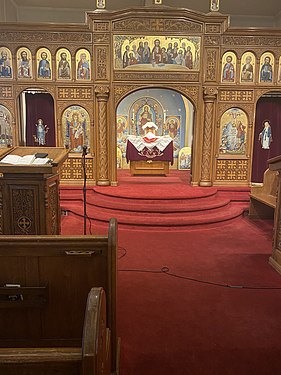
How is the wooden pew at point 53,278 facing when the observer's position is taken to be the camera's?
facing away from the viewer

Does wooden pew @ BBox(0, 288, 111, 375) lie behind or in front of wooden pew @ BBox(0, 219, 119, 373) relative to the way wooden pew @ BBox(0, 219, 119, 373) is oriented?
behind

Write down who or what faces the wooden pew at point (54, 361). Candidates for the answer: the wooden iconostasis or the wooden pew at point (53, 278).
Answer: the wooden iconostasis

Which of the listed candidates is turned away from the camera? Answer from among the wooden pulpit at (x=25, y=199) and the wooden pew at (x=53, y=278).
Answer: the wooden pew

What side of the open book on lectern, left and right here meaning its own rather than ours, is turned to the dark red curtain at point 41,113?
back

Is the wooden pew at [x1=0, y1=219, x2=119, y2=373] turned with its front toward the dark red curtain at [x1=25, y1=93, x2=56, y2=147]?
yes

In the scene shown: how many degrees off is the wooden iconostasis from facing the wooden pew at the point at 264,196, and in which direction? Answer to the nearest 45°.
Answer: approximately 45° to its left

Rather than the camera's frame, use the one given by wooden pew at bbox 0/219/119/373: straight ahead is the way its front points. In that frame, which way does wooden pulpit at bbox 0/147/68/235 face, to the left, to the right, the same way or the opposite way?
the opposite way

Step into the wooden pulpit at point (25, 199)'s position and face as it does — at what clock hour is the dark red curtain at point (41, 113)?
The dark red curtain is roughly at 6 o'clock from the wooden pulpit.

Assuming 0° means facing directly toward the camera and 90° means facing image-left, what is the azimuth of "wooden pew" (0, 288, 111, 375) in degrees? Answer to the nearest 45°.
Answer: approximately 180°

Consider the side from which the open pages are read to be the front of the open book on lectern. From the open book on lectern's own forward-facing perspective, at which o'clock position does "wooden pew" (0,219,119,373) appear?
The wooden pew is roughly at 12 o'clock from the open book on lectern.

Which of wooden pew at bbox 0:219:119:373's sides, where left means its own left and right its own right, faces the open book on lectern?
front
